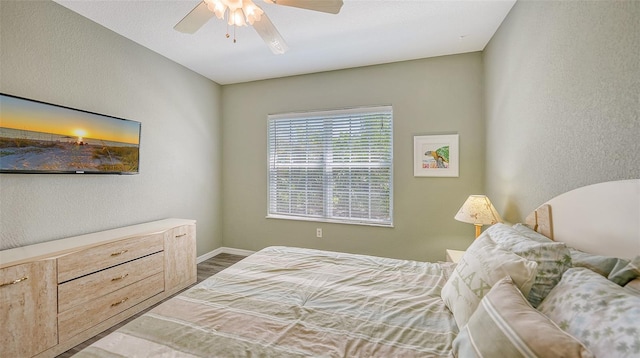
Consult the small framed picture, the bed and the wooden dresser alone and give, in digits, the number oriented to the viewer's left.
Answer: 1

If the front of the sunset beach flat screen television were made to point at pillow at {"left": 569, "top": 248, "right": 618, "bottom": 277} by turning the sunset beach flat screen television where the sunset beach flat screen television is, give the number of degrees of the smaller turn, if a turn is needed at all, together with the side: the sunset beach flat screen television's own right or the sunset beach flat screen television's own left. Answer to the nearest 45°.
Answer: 0° — it already faces it

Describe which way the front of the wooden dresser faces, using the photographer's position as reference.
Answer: facing the viewer and to the right of the viewer

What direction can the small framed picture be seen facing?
toward the camera

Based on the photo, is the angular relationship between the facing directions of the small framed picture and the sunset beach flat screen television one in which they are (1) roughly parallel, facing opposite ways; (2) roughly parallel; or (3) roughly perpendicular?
roughly perpendicular

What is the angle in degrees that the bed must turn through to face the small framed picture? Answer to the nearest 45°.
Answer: approximately 90° to its right

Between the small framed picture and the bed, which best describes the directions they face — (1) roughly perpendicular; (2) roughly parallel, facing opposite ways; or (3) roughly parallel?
roughly perpendicular

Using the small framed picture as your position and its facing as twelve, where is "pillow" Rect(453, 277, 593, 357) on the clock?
The pillow is roughly at 12 o'clock from the small framed picture.

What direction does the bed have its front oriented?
to the viewer's left

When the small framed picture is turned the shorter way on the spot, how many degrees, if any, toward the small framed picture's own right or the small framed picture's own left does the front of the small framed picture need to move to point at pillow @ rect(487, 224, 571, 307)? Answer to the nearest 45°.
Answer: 0° — it already faces it

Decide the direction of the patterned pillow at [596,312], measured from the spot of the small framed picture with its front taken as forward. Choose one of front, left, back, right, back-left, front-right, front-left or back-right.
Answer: front

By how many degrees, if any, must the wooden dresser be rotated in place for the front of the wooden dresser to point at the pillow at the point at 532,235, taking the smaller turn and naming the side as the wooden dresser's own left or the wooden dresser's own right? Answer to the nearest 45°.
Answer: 0° — it already faces it
